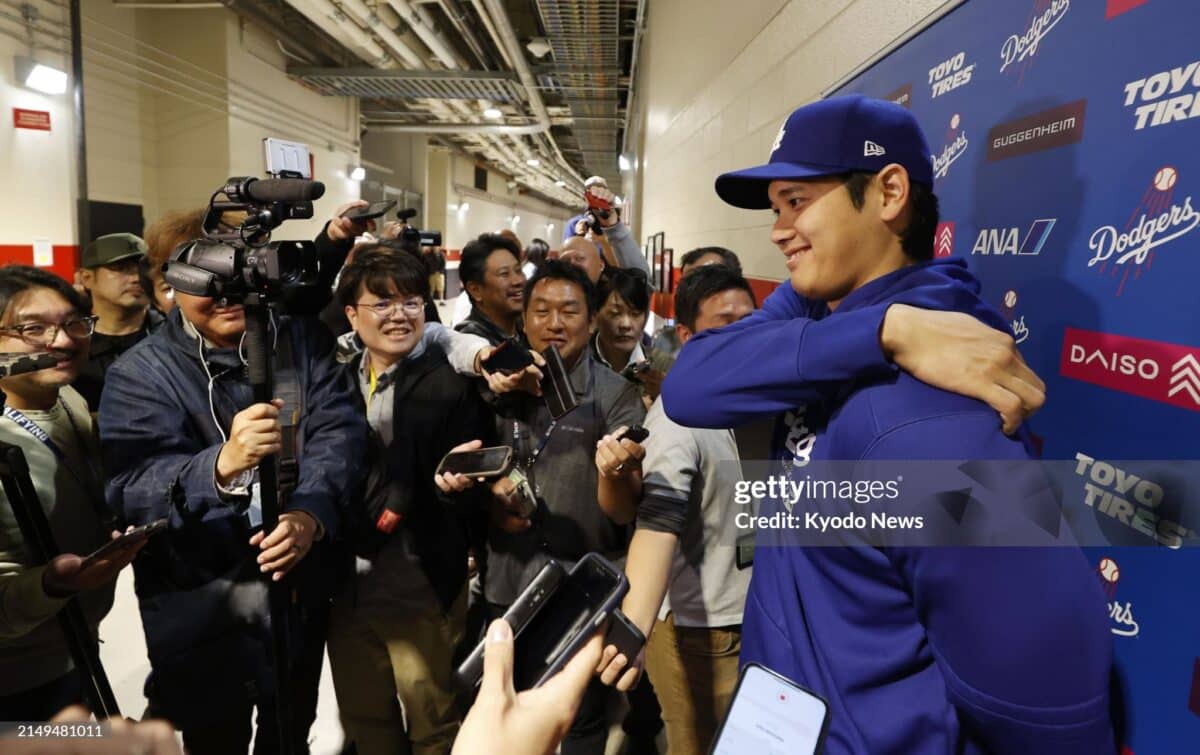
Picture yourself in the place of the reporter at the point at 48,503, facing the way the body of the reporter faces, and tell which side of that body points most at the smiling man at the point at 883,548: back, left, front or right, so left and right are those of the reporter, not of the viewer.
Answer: front

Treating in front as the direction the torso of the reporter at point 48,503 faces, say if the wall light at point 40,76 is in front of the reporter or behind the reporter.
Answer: behind

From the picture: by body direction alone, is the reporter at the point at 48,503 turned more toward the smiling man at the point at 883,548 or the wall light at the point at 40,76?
the smiling man

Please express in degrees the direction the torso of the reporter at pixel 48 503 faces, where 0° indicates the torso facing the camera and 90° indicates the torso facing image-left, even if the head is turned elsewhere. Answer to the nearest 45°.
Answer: approximately 315°

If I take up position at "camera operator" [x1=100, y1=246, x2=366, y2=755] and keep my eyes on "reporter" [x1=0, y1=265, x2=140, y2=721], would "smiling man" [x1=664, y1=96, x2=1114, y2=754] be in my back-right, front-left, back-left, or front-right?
back-left
